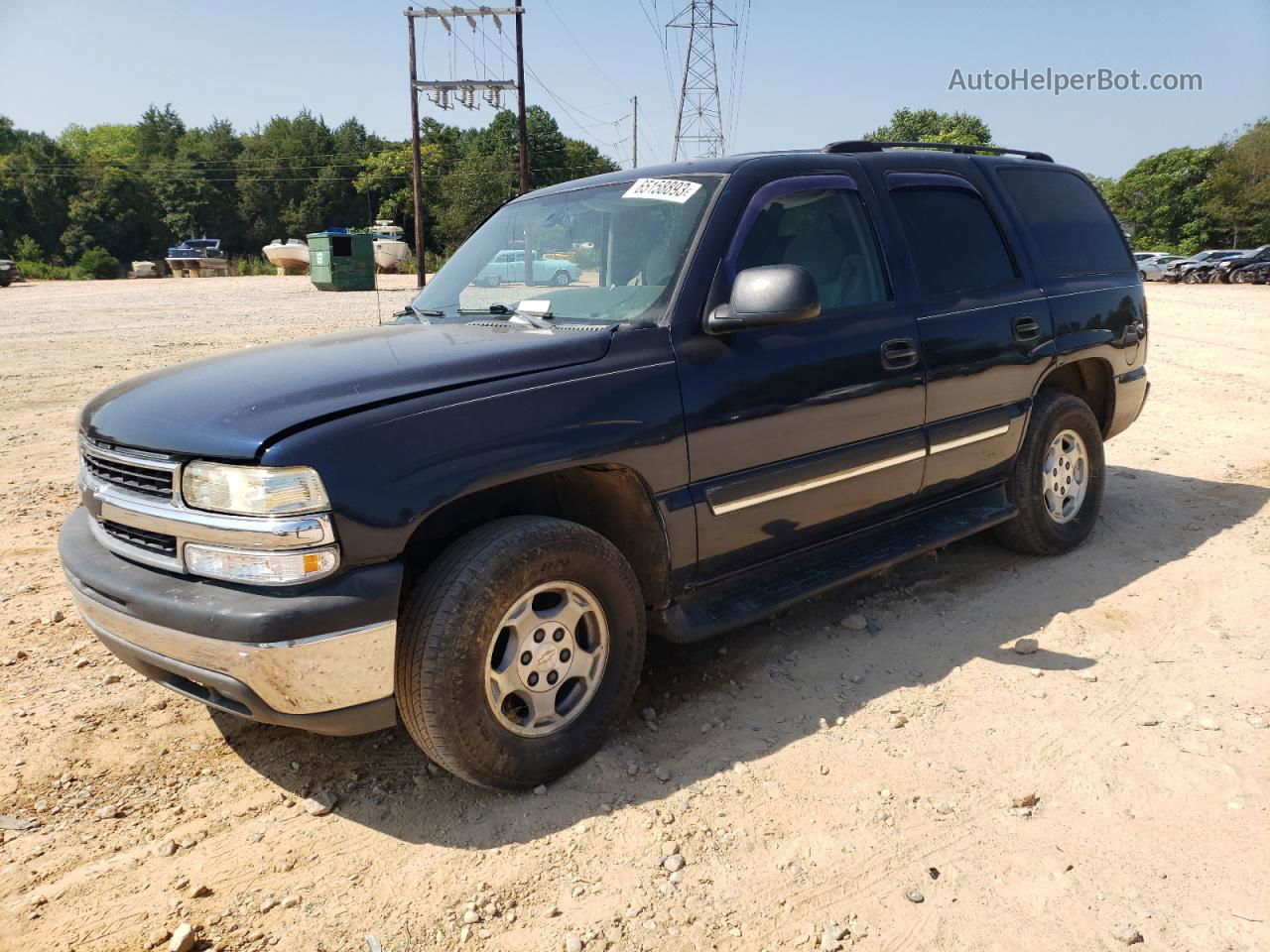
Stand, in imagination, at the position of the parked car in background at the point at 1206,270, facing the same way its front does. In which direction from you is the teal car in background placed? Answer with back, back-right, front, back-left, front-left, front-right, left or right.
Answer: front-left

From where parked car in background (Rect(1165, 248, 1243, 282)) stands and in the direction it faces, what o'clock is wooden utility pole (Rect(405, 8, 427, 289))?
The wooden utility pole is roughly at 12 o'clock from the parked car in background.

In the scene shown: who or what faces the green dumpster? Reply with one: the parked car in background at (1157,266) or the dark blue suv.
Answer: the parked car in background

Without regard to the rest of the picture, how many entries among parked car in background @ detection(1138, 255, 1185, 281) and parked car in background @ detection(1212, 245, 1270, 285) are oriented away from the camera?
0

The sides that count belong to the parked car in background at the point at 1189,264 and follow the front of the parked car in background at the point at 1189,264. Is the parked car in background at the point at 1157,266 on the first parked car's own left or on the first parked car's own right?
on the first parked car's own right

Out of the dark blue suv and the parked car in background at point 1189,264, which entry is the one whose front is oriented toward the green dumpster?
the parked car in background

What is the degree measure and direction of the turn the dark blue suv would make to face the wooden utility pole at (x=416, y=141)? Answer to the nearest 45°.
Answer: approximately 135° to its right

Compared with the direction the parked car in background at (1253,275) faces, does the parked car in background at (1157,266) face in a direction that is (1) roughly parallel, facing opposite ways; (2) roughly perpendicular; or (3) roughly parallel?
roughly parallel

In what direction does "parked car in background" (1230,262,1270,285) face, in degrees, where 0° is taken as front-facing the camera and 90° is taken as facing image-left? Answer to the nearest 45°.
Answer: approximately 45°

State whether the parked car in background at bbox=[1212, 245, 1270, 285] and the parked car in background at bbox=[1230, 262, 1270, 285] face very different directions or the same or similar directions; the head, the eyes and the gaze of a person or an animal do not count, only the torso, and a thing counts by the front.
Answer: same or similar directions

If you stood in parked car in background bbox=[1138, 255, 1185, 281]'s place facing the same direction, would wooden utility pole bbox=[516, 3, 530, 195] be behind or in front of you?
in front

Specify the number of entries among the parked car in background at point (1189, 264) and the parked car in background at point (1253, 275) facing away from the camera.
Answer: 0

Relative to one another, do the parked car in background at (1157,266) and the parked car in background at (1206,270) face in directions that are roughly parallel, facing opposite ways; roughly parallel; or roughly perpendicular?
roughly parallel

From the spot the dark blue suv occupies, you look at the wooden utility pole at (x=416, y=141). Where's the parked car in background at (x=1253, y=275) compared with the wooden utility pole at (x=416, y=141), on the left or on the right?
right

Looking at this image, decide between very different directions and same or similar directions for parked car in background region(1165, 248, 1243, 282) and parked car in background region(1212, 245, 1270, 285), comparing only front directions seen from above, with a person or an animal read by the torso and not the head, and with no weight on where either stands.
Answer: same or similar directions

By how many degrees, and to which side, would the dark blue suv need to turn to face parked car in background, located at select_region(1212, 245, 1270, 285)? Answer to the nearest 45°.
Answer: approximately 180°

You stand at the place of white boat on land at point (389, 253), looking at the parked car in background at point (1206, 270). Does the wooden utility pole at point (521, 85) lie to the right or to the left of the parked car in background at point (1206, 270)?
right

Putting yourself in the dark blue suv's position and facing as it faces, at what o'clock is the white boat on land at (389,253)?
The white boat on land is roughly at 4 o'clock from the dark blue suv.
